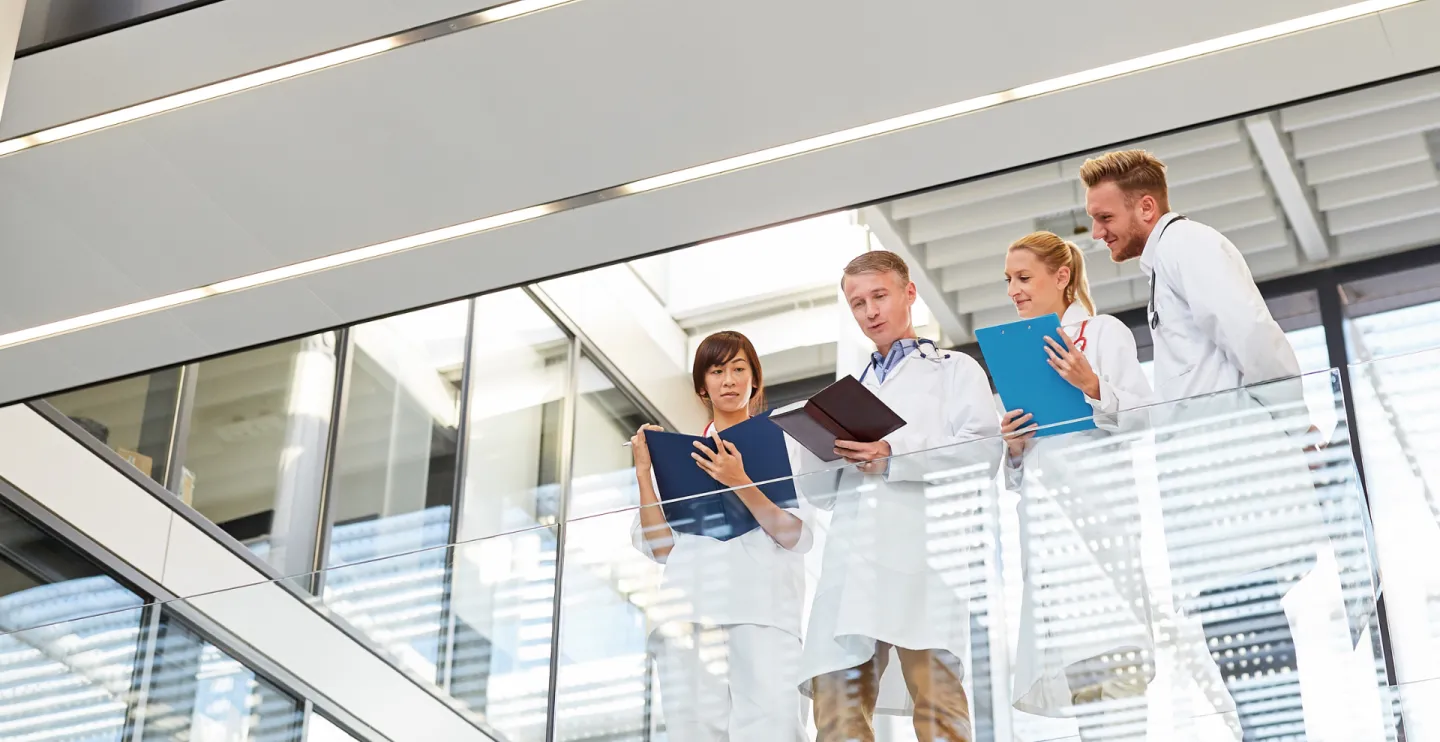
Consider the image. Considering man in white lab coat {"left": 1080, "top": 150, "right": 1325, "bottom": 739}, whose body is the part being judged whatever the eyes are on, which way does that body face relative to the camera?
to the viewer's left

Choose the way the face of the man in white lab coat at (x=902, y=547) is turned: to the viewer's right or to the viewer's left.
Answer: to the viewer's left

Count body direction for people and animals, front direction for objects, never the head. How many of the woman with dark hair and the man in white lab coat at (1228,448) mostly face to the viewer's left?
1

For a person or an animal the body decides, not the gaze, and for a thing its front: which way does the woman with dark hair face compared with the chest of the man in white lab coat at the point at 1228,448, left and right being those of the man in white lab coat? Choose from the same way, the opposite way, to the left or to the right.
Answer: to the left

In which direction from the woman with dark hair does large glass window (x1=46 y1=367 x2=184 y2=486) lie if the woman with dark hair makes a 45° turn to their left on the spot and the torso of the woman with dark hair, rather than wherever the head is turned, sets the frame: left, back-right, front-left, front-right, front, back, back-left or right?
back

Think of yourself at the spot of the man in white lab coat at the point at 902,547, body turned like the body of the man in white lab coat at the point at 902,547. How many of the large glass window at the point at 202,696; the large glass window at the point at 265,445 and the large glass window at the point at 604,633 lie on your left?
0

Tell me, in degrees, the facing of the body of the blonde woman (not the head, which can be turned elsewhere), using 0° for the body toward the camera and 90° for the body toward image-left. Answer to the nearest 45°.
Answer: approximately 45°

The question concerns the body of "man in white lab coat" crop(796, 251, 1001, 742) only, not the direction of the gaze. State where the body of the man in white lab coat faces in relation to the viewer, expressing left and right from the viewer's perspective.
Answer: facing the viewer and to the left of the viewer

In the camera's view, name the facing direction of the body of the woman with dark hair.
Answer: toward the camera

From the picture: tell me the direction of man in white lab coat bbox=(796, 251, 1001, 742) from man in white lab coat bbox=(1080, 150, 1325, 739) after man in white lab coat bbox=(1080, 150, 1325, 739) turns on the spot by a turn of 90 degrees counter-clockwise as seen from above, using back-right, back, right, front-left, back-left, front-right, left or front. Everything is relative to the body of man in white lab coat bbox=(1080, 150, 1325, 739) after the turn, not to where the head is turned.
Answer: right
